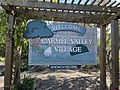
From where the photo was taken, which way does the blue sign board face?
toward the camera
